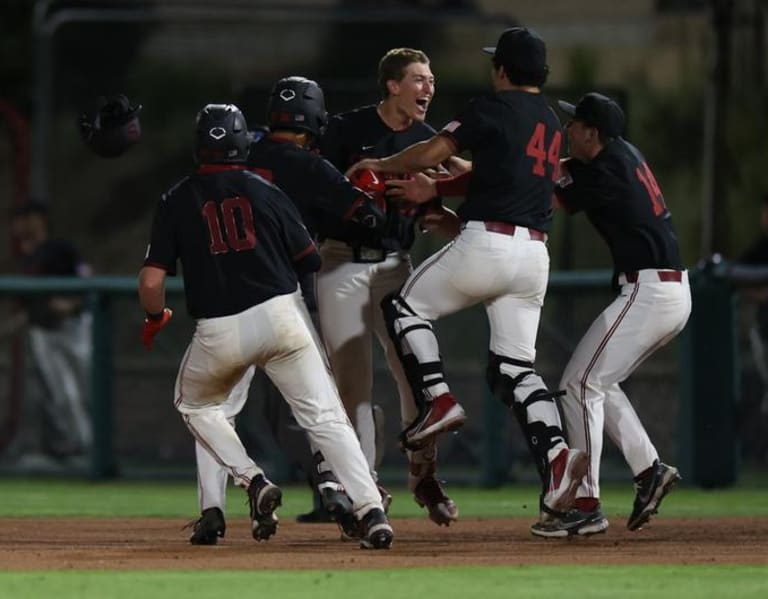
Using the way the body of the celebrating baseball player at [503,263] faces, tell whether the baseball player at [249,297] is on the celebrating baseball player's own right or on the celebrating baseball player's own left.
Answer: on the celebrating baseball player's own left

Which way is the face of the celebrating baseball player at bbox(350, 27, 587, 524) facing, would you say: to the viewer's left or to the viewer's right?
to the viewer's left

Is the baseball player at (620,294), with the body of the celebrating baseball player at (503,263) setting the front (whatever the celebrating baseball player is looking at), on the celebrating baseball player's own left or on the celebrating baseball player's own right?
on the celebrating baseball player's own right

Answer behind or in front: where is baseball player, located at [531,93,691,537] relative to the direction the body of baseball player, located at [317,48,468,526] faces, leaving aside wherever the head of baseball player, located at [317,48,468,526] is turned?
in front

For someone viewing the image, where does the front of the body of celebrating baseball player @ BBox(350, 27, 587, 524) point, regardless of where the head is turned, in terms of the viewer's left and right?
facing away from the viewer and to the left of the viewer

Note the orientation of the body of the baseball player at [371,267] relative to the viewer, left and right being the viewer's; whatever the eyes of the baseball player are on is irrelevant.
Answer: facing the viewer and to the right of the viewer

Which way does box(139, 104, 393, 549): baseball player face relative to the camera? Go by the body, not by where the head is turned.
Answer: away from the camera

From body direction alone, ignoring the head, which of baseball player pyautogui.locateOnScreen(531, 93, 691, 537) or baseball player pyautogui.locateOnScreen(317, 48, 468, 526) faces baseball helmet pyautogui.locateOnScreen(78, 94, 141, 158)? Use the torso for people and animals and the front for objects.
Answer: baseball player pyautogui.locateOnScreen(531, 93, 691, 537)

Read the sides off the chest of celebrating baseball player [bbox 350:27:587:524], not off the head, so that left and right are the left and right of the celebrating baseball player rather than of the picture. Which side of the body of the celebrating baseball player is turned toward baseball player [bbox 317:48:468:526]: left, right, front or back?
front

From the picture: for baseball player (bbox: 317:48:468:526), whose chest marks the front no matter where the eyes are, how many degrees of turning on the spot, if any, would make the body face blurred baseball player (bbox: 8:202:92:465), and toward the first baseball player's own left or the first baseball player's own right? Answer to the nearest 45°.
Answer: approximately 180°

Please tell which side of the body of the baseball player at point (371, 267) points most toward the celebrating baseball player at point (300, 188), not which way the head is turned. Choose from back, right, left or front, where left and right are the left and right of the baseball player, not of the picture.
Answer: right
